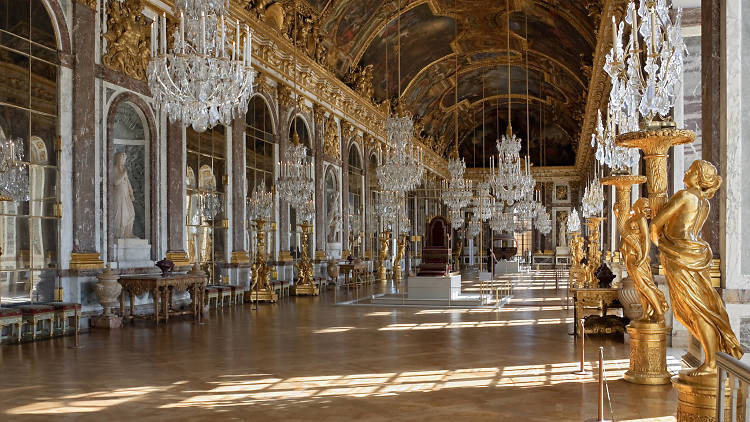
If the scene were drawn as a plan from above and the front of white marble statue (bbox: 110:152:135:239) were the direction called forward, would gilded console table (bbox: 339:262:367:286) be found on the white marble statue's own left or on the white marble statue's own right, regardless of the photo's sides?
on the white marble statue's own left

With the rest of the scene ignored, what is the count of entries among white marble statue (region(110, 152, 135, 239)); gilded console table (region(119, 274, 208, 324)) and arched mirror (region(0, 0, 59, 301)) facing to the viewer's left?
0

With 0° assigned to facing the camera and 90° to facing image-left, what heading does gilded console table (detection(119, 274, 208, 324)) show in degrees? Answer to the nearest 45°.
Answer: approximately 315°

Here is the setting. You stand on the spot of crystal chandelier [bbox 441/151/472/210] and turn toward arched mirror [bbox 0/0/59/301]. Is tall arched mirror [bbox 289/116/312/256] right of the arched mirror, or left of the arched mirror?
right

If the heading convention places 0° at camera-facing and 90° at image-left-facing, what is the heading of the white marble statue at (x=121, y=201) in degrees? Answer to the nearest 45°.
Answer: approximately 315°

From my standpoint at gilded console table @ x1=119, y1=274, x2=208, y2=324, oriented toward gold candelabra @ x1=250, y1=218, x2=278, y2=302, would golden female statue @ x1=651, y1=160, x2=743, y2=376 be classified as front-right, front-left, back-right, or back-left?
back-right

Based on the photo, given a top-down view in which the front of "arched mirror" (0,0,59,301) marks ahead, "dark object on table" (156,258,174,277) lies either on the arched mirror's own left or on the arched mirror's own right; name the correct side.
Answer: on the arched mirror's own left

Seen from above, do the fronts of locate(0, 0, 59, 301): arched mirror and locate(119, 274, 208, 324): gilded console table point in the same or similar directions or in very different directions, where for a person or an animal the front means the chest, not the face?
same or similar directions

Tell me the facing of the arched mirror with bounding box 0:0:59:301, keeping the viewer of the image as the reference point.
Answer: facing the viewer and to the right of the viewer

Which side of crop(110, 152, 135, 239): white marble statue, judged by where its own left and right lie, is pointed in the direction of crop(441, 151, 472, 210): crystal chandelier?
left

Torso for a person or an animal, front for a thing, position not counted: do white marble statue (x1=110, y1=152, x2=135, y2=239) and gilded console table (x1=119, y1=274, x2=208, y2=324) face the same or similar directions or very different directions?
same or similar directions
